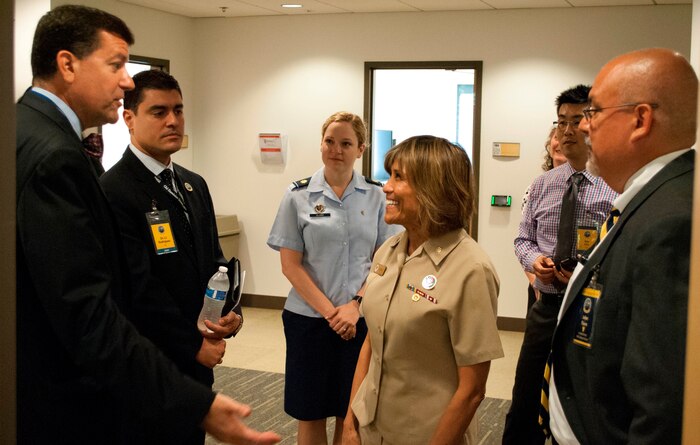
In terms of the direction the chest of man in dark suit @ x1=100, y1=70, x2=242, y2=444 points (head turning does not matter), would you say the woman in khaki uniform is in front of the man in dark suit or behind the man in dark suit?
in front

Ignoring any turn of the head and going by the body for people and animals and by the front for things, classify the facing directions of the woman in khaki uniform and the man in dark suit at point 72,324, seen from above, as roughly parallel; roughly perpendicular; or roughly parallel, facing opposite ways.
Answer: roughly parallel, facing opposite ways

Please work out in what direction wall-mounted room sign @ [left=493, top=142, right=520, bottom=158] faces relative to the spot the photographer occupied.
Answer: facing the viewer

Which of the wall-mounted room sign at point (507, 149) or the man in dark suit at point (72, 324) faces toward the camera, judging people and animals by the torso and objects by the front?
the wall-mounted room sign

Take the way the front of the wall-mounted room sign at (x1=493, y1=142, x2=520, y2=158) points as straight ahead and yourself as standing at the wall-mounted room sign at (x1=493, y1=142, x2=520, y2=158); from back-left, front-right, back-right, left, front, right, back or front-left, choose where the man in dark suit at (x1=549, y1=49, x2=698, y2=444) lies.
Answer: front

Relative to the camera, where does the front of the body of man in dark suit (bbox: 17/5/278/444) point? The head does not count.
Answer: to the viewer's right

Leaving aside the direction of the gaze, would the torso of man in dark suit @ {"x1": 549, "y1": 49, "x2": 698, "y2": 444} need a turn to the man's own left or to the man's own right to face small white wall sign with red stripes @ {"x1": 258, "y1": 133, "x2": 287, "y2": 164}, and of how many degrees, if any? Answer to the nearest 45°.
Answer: approximately 45° to the man's own right

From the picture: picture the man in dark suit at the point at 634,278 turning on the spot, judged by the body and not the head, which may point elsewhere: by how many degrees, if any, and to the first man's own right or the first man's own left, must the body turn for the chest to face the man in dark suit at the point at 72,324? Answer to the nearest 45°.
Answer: approximately 45° to the first man's own left

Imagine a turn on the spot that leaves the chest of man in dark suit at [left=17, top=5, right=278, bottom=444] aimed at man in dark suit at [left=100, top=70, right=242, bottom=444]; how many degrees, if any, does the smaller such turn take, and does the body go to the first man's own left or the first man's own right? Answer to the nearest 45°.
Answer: approximately 90° to the first man's own left

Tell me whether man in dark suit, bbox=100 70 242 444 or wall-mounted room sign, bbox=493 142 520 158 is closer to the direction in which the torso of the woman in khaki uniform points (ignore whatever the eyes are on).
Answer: the man in dark suit

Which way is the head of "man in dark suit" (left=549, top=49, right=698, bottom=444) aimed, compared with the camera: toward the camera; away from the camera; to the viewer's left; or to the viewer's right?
to the viewer's left

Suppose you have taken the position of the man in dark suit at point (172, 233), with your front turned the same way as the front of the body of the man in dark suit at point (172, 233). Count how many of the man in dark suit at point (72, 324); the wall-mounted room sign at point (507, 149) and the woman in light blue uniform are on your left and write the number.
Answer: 2

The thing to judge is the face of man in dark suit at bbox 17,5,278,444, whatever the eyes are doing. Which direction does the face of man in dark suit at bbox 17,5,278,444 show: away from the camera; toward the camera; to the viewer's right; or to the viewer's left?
to the viewer's right

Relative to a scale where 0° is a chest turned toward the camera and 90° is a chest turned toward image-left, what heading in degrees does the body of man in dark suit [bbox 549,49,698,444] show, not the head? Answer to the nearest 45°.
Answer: approximately 90°

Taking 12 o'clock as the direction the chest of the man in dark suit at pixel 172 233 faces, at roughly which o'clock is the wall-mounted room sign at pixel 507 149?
The wall-mounted room sign is roughly at 9 o'clock from the man in dark suit.
